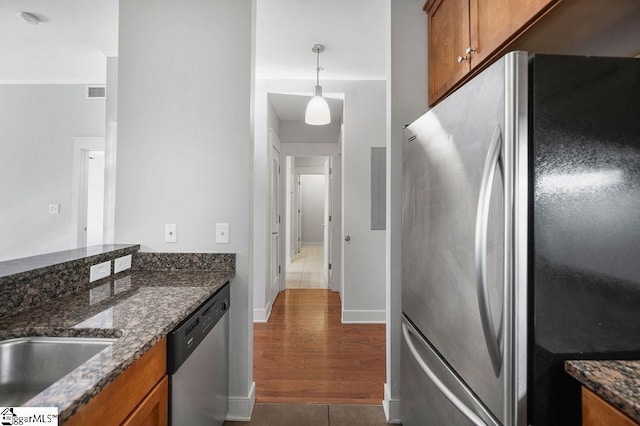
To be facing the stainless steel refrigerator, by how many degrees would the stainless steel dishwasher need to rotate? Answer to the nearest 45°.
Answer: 0° — it already faces it

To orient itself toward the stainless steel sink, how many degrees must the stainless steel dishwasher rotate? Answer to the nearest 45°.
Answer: approximately 90° to its right

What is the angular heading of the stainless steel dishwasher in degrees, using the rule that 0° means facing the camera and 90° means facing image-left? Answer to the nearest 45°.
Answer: approximately 315°

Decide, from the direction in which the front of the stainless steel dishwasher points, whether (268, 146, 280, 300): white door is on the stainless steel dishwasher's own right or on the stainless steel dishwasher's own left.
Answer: on the stainless steel dishwasher's own left

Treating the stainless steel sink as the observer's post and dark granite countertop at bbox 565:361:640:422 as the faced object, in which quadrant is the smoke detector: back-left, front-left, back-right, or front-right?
back-left
